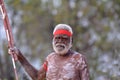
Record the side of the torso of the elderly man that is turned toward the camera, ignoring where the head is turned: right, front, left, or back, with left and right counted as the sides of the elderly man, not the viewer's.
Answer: front
